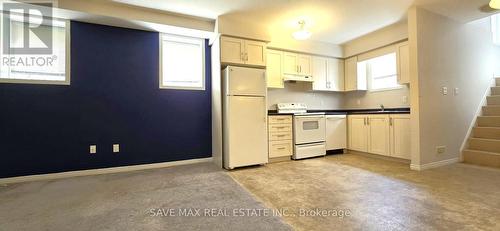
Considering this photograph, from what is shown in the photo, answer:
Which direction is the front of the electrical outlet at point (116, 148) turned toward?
toward the camera

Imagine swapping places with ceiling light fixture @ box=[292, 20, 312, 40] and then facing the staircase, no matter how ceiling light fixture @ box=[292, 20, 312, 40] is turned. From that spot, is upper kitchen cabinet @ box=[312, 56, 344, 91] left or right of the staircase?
left

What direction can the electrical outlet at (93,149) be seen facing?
toward the camera

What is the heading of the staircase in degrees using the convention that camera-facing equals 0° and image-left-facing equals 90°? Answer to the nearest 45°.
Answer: approximately 45°

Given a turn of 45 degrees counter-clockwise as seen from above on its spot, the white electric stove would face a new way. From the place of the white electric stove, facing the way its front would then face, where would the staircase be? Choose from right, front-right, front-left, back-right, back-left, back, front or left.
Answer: front

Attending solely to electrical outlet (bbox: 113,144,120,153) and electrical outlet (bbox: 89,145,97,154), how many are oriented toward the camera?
2

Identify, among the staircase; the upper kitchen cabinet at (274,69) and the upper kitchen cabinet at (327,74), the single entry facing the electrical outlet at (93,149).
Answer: the staircase

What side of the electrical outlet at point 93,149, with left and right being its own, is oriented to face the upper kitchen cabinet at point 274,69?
left

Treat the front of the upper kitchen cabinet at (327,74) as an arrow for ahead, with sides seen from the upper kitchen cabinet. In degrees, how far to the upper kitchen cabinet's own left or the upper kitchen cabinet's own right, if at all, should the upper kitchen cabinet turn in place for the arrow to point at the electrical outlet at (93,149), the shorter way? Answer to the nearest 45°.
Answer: approximately 90° to the upper kitchen cabinet's own right

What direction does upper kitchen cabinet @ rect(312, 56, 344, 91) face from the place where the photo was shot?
facing the viewer and to the right of the viewer

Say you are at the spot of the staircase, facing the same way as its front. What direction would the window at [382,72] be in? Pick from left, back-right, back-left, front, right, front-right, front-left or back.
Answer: front-right

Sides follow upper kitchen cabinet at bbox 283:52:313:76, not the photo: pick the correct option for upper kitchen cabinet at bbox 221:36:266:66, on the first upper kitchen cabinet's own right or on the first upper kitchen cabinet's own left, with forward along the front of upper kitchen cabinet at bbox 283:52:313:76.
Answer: on the first upper kitchen cabinet's own right

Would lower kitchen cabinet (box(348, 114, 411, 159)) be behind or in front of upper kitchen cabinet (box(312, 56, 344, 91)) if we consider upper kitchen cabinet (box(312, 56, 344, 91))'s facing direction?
in front
